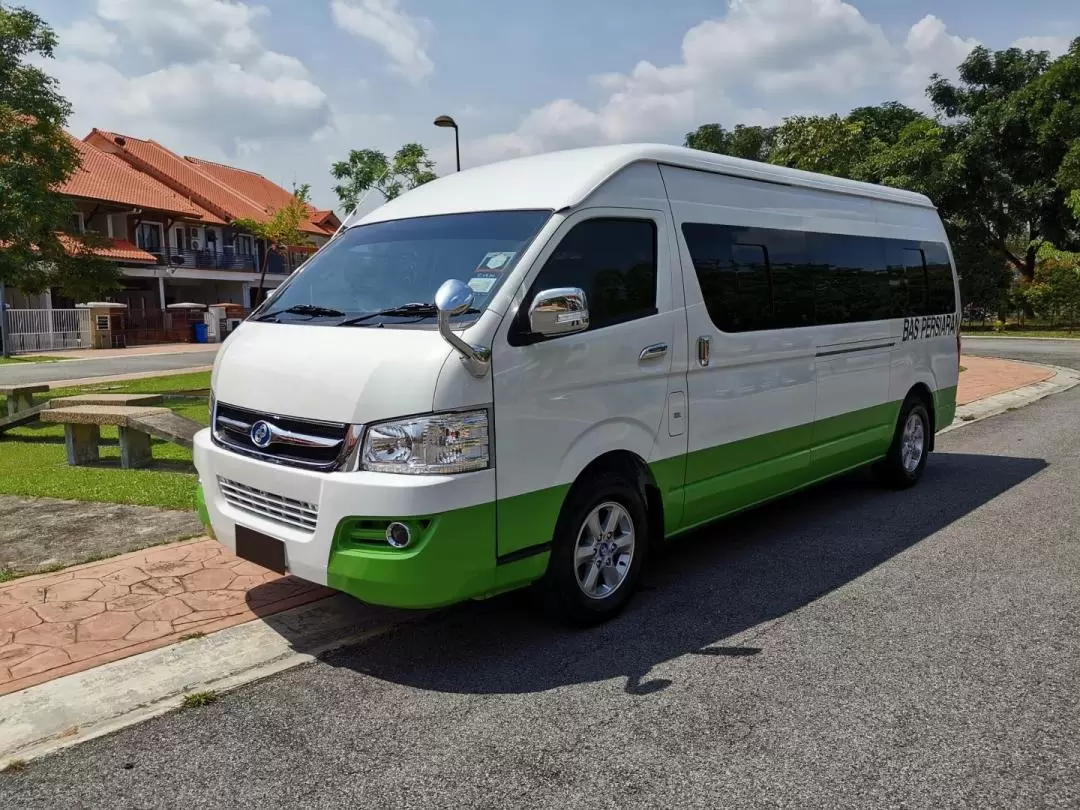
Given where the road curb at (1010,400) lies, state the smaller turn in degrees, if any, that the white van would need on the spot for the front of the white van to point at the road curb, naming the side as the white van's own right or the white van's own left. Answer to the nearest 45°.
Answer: approximately 180°

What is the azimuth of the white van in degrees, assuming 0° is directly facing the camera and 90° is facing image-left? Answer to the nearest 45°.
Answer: approximately 45°

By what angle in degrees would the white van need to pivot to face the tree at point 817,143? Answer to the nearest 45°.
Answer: approximately 135° to its right

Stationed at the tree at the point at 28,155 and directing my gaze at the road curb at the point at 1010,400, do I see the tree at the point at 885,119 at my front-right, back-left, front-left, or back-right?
front-left

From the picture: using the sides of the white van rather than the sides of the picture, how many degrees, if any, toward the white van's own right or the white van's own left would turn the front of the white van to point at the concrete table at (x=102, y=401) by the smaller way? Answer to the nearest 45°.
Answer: approximately 90° to the white van's own right

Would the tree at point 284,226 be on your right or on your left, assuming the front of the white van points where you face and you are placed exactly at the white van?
on your right

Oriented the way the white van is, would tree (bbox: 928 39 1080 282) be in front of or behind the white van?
behind

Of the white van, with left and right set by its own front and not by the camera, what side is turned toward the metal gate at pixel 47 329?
right

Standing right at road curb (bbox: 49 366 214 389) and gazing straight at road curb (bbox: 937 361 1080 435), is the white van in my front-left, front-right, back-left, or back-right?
front-right

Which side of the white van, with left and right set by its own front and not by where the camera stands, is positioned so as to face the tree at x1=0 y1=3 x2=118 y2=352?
right

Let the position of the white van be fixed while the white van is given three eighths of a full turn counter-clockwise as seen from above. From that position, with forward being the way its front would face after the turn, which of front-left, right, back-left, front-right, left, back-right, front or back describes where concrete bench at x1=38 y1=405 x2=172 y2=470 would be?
back-left

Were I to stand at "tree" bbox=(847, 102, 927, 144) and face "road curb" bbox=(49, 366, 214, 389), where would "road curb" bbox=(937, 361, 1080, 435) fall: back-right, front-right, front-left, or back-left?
front-left

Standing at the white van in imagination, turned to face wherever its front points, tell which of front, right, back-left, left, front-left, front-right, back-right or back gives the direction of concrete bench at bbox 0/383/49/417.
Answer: right

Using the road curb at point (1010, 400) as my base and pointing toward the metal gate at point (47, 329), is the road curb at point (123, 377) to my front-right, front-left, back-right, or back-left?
front-left
